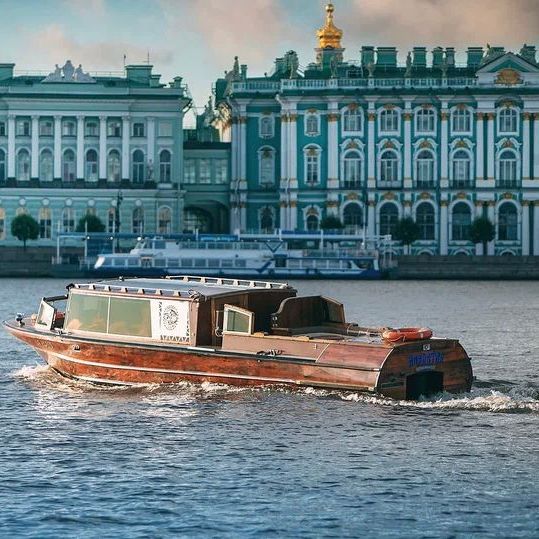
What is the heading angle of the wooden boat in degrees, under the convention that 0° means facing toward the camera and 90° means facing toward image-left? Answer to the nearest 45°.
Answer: approximately 135°
